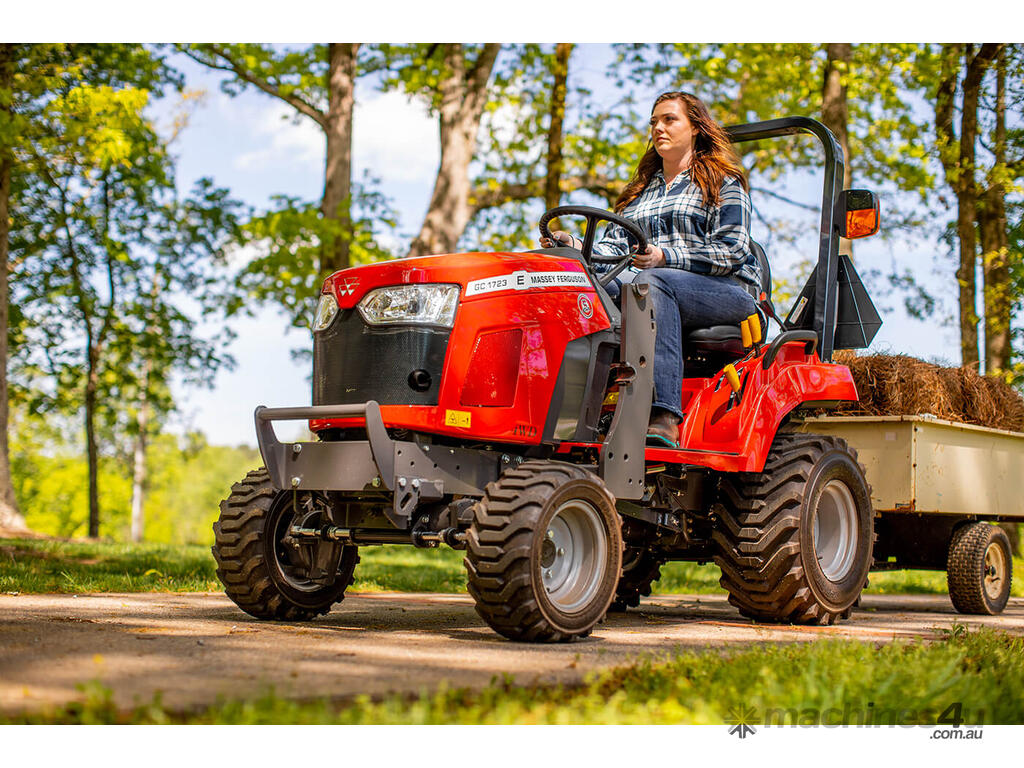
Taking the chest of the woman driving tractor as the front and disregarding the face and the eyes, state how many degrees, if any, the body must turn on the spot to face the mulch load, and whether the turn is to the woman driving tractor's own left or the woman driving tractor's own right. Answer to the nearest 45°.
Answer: approximately 180°

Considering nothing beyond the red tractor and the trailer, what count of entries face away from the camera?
0

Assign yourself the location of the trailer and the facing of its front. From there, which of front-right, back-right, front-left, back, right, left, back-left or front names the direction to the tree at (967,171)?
back-right

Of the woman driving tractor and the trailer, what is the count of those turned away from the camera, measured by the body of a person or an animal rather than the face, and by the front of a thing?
0

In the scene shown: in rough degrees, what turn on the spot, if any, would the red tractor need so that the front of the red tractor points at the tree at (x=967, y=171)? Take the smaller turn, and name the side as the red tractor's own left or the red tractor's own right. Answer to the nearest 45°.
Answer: approximately 180°

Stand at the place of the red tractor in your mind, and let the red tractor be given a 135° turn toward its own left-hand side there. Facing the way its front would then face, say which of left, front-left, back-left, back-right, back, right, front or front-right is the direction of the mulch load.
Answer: front-left

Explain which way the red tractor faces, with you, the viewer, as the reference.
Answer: facing the viewer and to the left of the viewer

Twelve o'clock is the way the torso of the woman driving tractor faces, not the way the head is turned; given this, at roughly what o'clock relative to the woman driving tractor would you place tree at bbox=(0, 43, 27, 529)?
The tree is roughly at 3 o'clock from the woman driving tractor.

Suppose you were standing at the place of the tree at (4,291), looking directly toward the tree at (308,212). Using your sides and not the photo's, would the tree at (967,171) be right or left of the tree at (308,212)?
right

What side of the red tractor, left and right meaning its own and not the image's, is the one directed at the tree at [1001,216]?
back

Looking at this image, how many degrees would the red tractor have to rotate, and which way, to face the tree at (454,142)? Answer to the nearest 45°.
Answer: approximately 135° to its right

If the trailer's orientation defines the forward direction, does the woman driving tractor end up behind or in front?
in front
